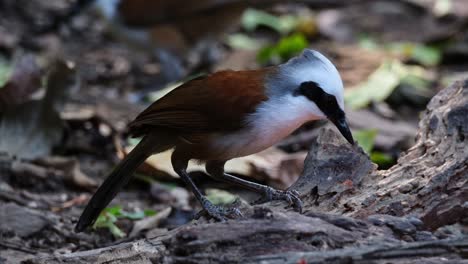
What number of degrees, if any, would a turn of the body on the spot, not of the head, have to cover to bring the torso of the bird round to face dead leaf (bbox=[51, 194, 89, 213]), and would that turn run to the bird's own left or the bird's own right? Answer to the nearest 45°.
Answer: approximately 135° to the bird's own left

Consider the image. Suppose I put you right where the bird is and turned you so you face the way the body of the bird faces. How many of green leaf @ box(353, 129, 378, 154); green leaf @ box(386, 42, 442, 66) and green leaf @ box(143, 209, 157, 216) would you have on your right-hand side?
0

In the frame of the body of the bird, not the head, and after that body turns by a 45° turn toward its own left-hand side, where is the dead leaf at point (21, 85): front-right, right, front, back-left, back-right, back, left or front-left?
left

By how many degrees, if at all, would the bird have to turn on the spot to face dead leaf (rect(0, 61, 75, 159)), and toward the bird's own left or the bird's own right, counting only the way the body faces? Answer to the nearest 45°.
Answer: approximately 135° to the bird's own left

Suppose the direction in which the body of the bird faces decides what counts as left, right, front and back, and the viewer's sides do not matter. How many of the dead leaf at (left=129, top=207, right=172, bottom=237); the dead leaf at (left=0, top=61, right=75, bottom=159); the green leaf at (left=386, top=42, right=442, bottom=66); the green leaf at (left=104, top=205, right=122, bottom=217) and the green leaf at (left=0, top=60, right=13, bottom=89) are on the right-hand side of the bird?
0

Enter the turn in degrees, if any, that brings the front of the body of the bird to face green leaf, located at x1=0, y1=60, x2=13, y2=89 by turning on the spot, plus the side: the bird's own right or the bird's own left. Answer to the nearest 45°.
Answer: approximately 135° to the bird's own left

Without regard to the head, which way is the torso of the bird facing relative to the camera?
to the viewer's right

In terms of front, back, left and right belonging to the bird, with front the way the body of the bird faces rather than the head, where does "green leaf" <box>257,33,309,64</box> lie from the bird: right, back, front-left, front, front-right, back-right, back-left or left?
left

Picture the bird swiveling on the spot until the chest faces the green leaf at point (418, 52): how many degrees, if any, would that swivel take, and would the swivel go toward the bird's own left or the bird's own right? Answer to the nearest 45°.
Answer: approximately 45° to the bird's own left

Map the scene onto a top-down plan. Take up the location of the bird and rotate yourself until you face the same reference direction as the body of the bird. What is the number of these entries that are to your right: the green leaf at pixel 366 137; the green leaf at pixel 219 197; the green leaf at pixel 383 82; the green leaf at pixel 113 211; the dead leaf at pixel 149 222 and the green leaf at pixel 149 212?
0

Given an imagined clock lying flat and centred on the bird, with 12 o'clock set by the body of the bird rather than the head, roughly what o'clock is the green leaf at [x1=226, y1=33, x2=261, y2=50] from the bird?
The green leaf is roughly at 9 o'clock from the bird.

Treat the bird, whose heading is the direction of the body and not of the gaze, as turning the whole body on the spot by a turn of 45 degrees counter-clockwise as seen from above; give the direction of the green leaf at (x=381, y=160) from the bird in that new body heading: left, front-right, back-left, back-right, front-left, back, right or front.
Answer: front
